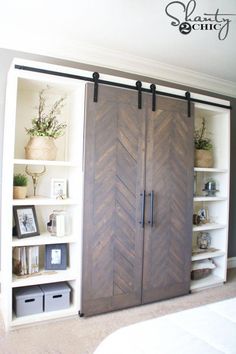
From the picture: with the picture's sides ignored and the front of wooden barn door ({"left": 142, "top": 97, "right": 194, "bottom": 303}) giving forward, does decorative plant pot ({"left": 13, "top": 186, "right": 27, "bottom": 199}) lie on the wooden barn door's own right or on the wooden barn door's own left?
on the wooden barn door's own right

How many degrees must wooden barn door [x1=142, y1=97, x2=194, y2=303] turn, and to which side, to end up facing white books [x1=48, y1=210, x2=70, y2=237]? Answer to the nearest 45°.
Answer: approximately 90° to its right

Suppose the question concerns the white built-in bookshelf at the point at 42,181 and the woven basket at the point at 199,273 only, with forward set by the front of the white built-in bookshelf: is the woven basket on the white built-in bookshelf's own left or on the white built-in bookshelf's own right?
on the white built-in bookshelf's own left

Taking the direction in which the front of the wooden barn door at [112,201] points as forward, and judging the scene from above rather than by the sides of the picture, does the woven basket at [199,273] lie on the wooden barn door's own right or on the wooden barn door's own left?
on the wooden barn door's own left

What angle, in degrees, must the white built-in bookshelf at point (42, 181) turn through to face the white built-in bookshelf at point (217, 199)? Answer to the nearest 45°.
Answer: approximately 45° to its left

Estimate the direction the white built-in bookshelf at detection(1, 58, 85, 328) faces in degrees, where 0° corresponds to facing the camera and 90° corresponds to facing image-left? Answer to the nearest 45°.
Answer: approximately 315°
